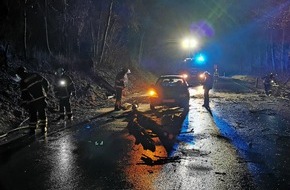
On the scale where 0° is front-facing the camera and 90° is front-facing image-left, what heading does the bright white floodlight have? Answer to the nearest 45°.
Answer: approximately 0°

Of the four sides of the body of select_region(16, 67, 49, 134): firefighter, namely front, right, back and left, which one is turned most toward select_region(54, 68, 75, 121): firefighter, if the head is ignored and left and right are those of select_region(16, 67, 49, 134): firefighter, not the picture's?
right

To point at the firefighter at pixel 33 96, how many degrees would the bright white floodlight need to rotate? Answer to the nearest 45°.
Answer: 0° — it already faces them

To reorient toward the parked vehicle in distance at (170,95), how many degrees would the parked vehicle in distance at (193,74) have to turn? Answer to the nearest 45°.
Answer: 0° — it already faces it

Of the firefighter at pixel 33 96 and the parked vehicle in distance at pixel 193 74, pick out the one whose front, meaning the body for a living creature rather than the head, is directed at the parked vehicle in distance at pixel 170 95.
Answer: the parked vehicle in distance at pixel 193 74

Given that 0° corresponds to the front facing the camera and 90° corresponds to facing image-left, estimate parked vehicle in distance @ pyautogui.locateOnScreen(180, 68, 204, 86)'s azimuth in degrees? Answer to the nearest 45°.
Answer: approximately 0°

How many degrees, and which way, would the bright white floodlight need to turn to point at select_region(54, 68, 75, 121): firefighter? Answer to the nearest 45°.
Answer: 0° — it already faces them
